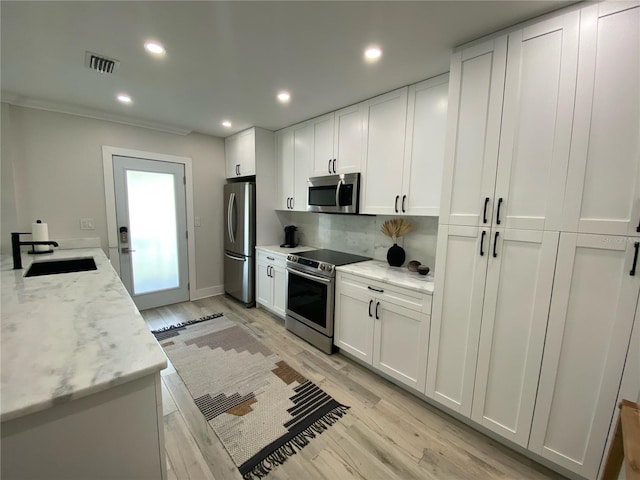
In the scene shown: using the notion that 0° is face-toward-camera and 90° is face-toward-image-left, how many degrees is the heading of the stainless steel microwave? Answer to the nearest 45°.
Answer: approximately 45°

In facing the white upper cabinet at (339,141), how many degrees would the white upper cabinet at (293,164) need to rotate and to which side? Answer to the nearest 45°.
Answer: approximately 90° to its left

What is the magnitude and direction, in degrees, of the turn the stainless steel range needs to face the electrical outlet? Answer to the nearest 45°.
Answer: approximately 45° to its right

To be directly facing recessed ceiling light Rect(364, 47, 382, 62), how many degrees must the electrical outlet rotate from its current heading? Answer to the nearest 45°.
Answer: approximately 45° to its left

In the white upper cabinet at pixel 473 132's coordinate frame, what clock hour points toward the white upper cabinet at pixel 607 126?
the white upper cabinet at pixel 607 126 is roughly at 8 o'clock from the white upper cabinet at pixel 473 132.

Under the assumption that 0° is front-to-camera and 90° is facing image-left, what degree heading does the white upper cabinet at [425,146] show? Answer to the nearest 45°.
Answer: approximately 45°

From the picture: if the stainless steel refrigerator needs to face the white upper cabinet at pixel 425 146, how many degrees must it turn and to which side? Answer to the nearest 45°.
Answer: approximately 90° to its left
